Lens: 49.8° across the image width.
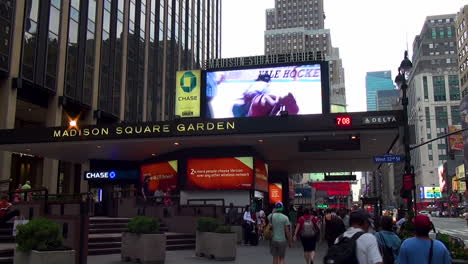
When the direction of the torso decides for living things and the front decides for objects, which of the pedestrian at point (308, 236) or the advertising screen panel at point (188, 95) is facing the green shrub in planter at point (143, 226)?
the advertising screen panel

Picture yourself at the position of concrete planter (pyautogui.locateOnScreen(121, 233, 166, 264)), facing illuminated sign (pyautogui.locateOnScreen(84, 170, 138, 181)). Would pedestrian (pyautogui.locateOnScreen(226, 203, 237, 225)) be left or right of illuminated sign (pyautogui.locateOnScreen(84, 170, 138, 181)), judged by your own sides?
right

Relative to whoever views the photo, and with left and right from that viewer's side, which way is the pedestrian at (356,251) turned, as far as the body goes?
facing away from the viewer and to the right of the viewer

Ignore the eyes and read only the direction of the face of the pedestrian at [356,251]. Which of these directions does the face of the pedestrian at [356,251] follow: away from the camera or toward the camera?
away from the camera

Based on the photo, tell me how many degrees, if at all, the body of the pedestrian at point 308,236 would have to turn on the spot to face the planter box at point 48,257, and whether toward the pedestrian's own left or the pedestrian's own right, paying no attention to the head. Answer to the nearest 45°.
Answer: approximately 135° to the pedestrian's own left

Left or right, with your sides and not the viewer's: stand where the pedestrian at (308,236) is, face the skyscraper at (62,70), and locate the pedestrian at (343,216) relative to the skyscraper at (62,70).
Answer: right

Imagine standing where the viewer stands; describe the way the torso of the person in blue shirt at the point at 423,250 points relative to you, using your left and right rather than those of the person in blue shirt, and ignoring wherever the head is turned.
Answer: facing away from the viewer

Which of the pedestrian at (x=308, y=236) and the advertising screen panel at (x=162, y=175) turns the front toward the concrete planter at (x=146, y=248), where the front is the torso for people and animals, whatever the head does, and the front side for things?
the advertising screen panel

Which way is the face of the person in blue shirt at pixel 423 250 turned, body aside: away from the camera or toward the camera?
away from the camera
